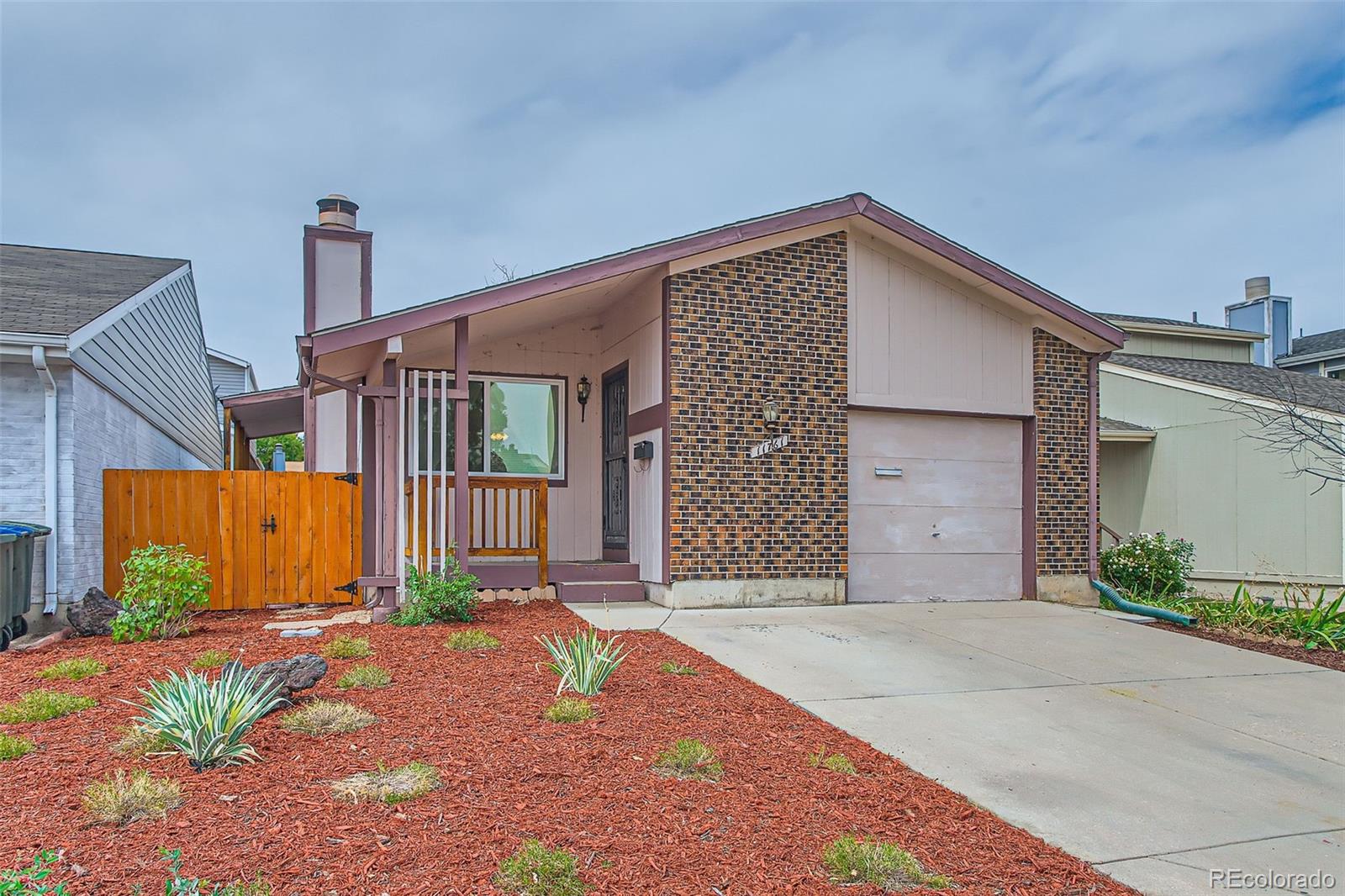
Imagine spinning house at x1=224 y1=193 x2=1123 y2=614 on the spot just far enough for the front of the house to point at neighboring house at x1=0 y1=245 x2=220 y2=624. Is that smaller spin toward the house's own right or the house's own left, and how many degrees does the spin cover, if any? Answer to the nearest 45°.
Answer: approximately 90° to the house's own right

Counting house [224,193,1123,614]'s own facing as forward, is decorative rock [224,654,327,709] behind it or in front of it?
in front

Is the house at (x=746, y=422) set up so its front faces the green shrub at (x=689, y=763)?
yes

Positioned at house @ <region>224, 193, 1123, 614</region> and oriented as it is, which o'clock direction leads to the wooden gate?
The wooden gate is roughly at 3 o'clock from the house.

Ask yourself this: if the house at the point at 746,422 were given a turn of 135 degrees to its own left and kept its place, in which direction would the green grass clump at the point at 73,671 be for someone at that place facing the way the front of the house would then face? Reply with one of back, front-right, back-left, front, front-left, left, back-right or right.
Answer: back

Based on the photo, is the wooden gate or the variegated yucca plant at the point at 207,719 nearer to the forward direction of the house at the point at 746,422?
the variegated yucca plant

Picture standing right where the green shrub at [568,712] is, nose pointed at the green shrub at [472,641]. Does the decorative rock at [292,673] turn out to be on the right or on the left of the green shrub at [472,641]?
left

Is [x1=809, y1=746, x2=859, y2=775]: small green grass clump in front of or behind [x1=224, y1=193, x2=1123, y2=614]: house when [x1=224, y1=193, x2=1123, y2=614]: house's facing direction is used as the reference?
in front

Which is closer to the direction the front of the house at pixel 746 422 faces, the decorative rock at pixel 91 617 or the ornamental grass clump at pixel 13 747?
the ornamental grass clump

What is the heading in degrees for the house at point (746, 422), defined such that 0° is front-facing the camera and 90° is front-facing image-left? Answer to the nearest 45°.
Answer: approximately 0°
